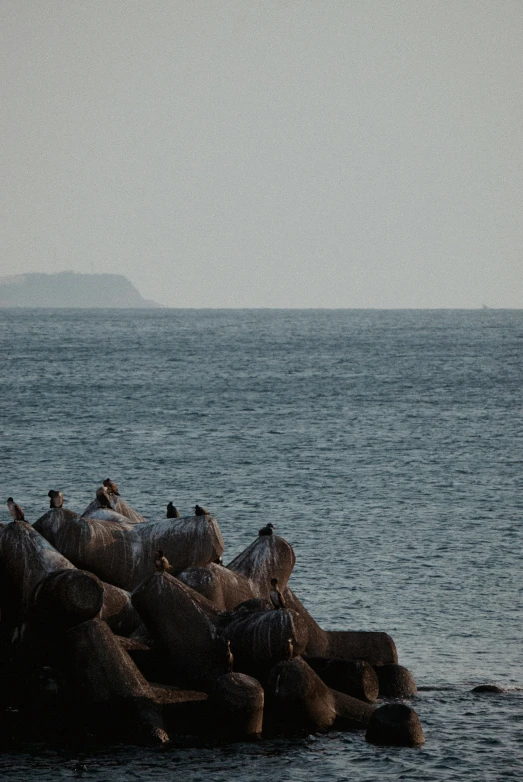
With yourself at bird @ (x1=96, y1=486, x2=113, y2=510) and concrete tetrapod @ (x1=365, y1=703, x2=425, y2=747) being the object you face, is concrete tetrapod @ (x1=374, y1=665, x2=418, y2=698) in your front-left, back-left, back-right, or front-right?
front-left

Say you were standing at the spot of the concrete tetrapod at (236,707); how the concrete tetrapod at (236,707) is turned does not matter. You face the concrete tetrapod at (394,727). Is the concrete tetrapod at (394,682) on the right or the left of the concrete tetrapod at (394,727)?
left

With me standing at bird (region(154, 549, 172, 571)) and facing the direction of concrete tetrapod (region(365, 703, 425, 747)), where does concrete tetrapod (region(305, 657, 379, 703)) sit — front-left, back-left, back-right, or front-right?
front-left

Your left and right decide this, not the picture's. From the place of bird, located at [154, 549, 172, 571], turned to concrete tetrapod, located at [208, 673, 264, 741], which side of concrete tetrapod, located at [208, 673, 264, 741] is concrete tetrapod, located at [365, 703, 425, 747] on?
left

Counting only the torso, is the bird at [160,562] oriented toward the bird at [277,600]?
no

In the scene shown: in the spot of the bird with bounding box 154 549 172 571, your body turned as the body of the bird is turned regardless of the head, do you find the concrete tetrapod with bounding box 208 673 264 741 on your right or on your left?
on your left

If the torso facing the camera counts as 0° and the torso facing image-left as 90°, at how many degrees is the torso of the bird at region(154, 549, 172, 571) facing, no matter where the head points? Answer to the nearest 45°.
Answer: approximately 90°

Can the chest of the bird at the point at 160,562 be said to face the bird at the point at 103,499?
no
